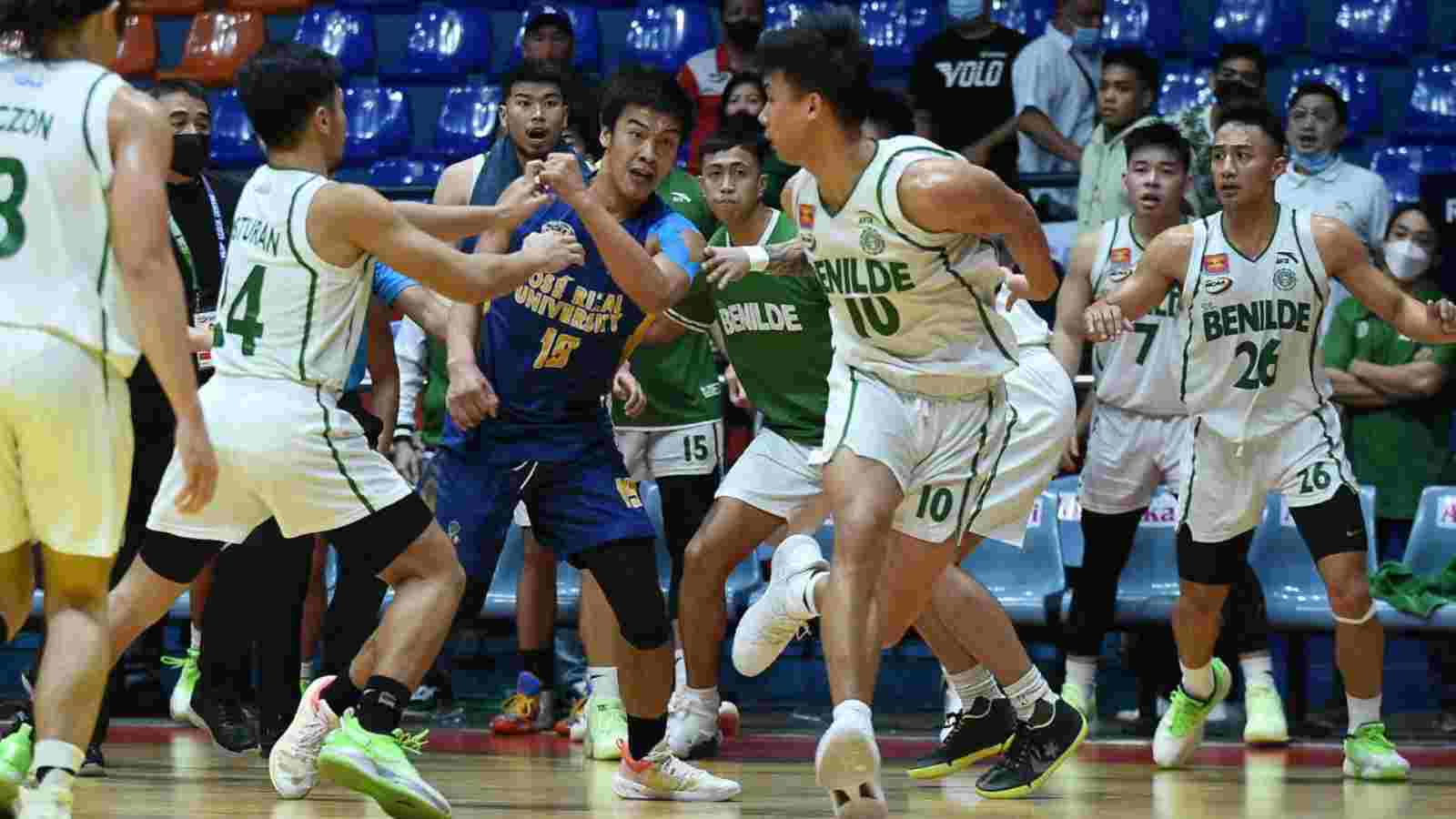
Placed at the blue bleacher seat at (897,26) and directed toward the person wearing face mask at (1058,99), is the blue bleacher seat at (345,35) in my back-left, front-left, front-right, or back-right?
back-right

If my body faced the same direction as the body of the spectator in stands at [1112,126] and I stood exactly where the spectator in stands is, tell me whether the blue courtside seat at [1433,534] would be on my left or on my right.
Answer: on my left

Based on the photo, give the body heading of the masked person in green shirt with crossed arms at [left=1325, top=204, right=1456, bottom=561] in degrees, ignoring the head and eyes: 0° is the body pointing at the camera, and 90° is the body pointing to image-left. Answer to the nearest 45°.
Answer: approximately 0°

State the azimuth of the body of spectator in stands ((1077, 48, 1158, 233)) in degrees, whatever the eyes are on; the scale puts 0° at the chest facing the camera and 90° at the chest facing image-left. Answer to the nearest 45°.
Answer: approximately 45°

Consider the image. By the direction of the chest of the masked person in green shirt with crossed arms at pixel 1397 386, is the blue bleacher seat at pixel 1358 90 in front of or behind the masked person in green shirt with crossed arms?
behind
